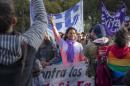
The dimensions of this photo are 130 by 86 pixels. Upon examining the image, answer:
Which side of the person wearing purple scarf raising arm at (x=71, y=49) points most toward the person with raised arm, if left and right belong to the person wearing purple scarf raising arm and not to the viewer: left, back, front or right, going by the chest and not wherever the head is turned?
front

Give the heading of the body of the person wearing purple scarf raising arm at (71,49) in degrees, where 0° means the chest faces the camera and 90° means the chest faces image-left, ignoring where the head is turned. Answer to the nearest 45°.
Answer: approximately 0°

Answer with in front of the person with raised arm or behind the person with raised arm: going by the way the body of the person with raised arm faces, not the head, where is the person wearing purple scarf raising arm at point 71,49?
in front

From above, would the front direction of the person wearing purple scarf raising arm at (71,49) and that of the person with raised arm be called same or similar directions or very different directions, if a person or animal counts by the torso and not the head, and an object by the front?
very different directions

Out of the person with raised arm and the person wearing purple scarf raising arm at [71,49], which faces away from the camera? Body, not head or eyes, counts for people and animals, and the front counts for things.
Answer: the person with raised arm

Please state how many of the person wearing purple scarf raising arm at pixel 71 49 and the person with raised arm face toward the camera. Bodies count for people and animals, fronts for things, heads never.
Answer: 1

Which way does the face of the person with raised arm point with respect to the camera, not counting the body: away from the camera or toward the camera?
away from the camera

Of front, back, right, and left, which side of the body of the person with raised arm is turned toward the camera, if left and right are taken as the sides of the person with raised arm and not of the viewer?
back
